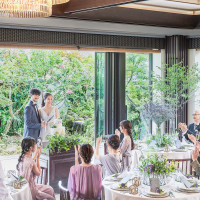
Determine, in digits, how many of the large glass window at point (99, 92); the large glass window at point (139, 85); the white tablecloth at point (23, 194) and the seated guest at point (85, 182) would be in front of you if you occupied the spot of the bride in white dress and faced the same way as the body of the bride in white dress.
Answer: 2

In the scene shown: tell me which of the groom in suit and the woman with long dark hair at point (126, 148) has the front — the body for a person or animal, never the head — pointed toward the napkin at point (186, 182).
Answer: the groom in suit

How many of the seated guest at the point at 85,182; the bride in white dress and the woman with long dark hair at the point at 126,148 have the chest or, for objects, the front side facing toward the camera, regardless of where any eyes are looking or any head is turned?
1

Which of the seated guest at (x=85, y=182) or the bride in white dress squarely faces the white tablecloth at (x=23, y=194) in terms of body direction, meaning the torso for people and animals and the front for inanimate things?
the bride in white dress

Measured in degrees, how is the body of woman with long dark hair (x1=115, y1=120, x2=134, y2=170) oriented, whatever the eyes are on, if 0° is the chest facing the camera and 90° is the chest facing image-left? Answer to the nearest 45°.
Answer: approximately 90°

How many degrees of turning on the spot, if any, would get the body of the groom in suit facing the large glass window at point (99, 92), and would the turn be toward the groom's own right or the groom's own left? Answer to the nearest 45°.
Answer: approximately 90° to the groom's own left

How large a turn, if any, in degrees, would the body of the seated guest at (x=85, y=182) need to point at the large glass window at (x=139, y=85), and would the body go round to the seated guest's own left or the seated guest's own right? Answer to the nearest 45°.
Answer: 0° — they already face it

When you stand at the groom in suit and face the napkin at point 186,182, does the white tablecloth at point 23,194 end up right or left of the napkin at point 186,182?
right

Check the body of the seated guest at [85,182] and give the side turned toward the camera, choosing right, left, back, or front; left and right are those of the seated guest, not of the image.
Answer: back

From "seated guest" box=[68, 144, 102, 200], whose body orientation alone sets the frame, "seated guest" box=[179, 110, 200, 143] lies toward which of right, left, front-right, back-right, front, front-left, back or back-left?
front-right

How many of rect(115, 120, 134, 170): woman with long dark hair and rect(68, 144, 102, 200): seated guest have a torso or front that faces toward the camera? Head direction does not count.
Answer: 0
